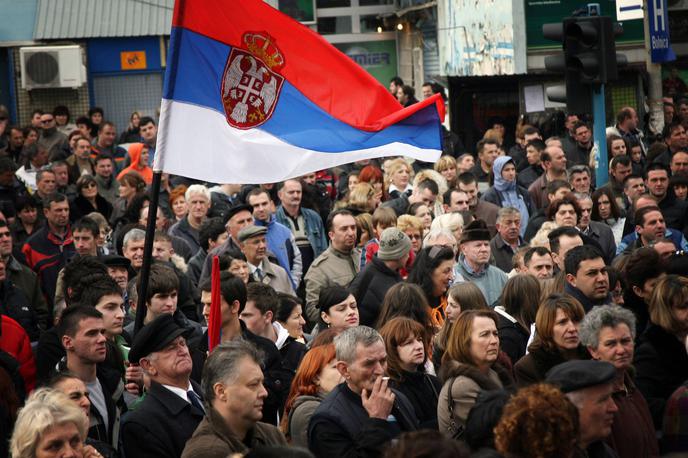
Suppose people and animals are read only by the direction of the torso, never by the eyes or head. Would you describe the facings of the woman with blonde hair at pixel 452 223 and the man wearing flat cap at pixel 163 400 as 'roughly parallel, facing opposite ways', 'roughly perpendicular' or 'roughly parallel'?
roughly parallel

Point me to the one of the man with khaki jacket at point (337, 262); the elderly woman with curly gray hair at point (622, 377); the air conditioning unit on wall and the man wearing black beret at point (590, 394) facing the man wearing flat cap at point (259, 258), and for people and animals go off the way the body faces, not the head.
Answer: the air conditioning unit on wall

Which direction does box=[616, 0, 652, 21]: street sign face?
toward the camera

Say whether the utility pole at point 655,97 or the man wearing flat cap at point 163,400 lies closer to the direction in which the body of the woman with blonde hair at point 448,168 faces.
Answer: the man wearing flat cap

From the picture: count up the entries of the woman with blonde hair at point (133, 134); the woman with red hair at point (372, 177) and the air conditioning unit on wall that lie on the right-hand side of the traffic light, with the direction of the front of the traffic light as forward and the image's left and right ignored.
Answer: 3

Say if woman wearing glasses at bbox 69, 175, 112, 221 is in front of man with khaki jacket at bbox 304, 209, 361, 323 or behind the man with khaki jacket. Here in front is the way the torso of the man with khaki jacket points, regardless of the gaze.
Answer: behind

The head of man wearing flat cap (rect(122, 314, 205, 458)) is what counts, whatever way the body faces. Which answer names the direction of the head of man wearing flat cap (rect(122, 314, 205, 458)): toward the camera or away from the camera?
toward the camera

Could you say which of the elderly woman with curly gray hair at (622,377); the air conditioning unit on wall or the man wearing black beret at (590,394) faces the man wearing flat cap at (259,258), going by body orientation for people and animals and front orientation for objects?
the air conditioning unit on wall

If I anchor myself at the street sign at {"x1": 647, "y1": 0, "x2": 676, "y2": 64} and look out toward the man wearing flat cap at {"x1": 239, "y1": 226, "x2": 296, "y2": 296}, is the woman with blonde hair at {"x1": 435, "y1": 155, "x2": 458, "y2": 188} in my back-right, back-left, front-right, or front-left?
front-right

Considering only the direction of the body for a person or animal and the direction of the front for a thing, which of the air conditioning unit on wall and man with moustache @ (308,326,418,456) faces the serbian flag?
the air conditioning unit on wall

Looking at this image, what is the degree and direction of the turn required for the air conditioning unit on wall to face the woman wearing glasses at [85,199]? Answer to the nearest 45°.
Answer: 0° — it already faces them

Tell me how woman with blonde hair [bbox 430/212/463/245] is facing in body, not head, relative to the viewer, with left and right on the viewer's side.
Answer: facing the viewer and to the right of the viewer

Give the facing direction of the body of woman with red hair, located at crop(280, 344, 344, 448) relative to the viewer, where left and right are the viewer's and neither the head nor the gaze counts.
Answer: facing to the right of the viewer
